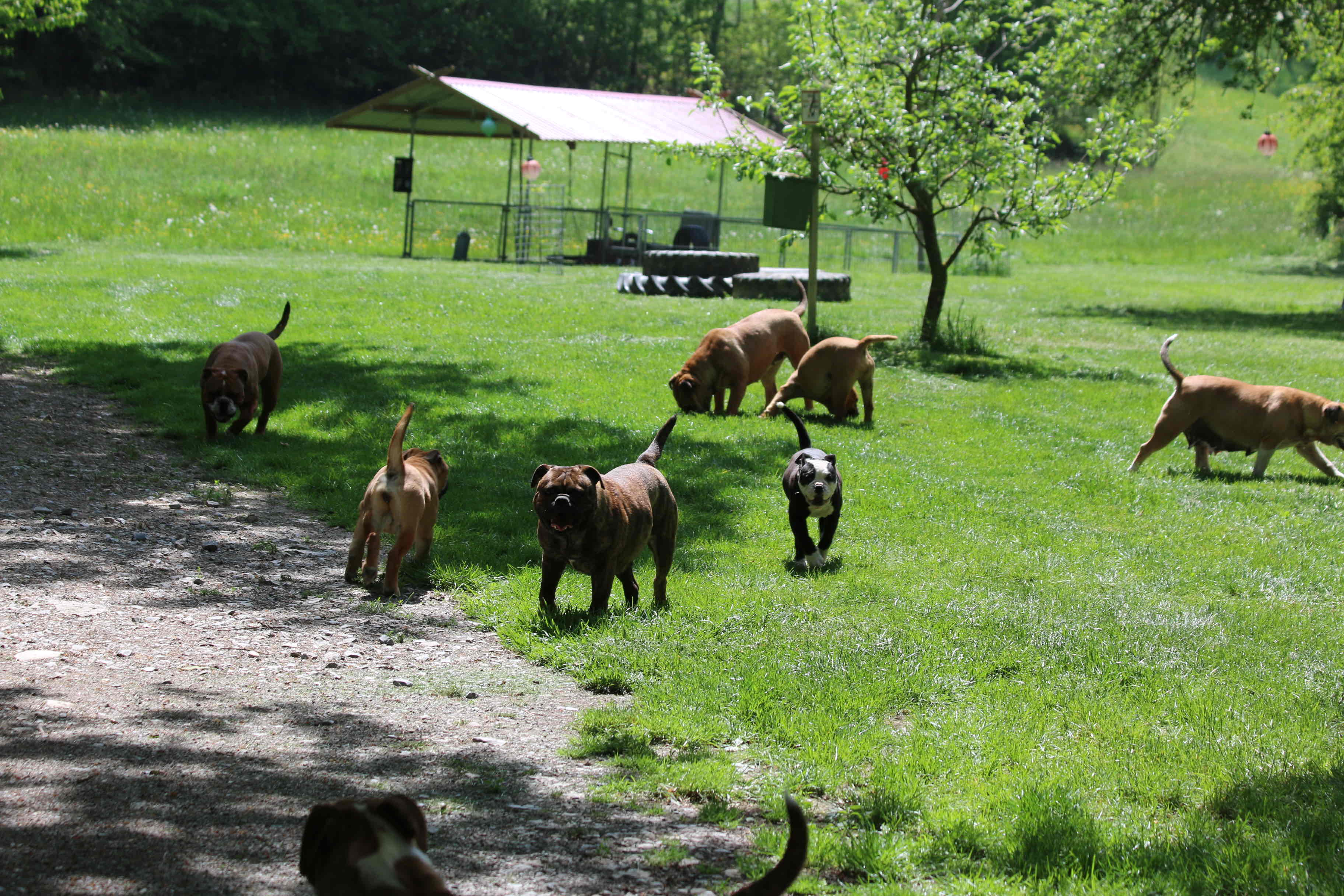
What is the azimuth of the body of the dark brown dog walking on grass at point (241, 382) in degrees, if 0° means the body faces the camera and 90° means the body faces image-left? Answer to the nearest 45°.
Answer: approximately 45°

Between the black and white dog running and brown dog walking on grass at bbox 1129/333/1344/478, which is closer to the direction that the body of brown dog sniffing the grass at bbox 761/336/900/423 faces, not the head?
the black and white dog running

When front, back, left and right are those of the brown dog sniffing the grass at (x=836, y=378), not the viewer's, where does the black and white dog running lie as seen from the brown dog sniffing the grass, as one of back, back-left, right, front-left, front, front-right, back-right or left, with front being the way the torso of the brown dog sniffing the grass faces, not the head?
left

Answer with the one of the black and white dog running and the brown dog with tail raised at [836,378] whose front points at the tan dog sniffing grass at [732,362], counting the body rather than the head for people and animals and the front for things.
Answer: the brown dog with tail raised

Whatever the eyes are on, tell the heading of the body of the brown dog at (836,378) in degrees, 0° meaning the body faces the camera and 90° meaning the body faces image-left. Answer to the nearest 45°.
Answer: approximately 90°

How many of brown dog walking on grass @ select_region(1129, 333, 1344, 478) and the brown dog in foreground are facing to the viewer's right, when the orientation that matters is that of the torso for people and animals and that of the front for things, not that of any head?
1

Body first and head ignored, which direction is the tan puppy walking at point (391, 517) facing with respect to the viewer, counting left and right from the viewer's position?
facing away from the viewer and to the right of the viewer

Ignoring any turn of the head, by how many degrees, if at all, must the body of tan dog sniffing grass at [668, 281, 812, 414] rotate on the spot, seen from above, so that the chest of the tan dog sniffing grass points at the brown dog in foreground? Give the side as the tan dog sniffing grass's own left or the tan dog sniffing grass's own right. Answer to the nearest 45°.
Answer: approximately 45° to the tan dog sniffing grass's own left

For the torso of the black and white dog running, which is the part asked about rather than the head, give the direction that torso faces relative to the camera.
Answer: toward the camera

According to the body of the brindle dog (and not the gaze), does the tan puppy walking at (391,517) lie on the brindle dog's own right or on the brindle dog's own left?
on the brindle dog's own right

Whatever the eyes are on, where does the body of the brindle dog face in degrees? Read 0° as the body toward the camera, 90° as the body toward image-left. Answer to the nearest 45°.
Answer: approximately 45°

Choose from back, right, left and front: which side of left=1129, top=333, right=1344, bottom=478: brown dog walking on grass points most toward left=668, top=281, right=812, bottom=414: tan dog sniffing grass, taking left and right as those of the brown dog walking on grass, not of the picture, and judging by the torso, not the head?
back

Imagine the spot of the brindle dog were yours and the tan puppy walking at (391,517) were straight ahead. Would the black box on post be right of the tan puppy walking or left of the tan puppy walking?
right

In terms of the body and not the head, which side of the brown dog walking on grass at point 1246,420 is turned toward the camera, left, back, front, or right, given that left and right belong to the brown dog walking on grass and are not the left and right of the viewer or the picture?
right
